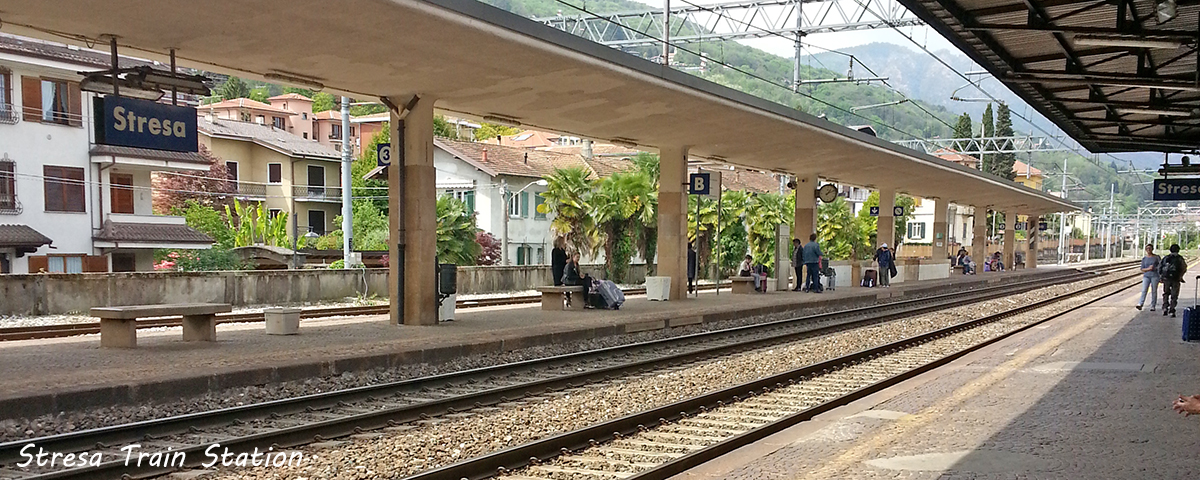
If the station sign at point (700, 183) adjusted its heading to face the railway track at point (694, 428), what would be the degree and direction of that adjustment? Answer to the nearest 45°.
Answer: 0° — it already faces it

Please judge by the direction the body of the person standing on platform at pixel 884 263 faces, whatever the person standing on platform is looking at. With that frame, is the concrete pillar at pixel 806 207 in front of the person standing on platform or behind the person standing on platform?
in front

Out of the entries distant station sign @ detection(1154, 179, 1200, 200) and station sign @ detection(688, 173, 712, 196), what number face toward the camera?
2

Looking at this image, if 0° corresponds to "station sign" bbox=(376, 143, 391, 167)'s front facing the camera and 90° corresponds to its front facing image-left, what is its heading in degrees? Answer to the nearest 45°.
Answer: approximately 0°

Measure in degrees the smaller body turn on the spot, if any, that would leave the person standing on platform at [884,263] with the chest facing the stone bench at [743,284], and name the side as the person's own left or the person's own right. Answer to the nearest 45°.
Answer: approximately 45° to the person's own right

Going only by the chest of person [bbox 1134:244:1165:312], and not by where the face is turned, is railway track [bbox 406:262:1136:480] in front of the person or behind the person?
in front
